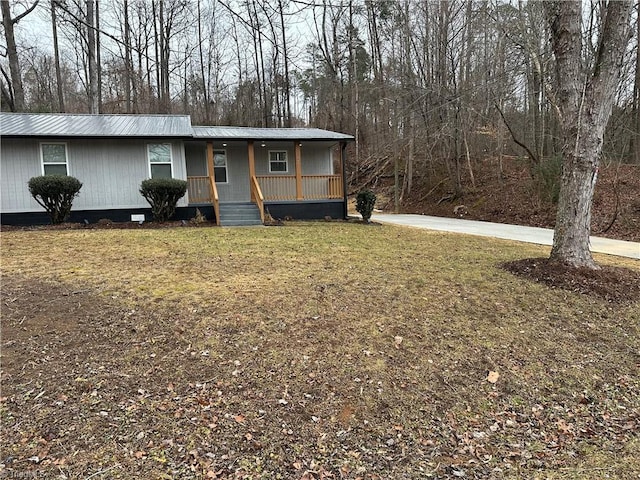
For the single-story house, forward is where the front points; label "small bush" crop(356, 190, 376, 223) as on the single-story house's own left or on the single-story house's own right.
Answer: on the single-story house's own left

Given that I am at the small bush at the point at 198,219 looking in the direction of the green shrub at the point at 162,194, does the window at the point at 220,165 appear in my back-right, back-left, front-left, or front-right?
back-right

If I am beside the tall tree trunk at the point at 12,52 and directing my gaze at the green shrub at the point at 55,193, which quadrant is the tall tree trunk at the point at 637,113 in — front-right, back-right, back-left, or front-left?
front-left

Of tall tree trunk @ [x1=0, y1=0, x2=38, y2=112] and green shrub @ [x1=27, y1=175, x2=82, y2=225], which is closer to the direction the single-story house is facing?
the green shrub

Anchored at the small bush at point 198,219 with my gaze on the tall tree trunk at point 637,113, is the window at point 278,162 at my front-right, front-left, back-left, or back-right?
front-left

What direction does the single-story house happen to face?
toward the camera

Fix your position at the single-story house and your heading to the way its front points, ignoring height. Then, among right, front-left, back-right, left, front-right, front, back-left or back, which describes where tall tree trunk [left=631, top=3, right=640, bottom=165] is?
left

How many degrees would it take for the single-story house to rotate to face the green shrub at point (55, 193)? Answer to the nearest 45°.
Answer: approximately 45° to its right

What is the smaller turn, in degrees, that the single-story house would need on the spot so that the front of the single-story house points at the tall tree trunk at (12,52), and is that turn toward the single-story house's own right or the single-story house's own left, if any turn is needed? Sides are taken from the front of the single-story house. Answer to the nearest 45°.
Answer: approximately 135° to the single-story house's own right
